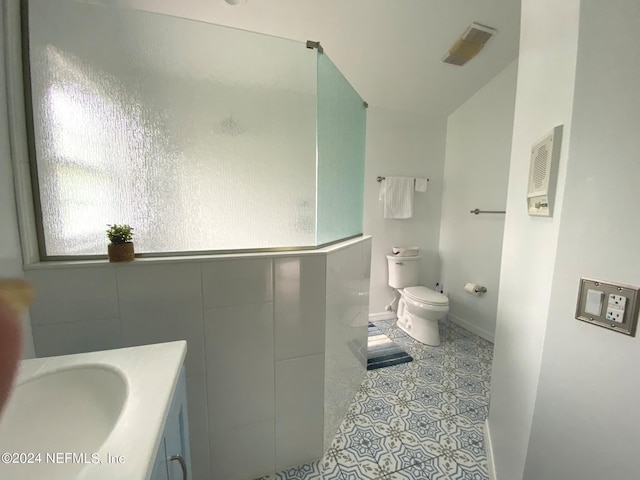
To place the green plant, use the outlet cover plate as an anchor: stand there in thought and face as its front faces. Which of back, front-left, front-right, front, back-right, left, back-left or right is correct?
front

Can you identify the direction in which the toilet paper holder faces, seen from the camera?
facing the viewer and to the left of the viewer

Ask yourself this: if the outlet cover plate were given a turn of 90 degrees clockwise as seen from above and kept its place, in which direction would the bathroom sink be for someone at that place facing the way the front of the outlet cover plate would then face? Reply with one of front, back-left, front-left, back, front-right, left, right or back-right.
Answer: left

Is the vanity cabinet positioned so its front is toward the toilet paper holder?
no

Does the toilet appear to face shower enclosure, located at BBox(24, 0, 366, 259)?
no

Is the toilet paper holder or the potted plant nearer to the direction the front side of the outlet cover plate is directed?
the potted plant

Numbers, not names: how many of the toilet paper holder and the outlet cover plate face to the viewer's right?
0

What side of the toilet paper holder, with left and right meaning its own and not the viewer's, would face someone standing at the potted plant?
front

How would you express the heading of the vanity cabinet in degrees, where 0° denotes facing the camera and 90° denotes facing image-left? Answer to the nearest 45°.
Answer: approximately 315°

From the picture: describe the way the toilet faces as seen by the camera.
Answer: facing the viewer and to the right of the viewer

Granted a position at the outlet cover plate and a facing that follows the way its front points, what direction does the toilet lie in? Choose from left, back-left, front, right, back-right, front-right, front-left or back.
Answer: right

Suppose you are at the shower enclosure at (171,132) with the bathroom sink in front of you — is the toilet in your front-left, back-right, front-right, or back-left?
back-left

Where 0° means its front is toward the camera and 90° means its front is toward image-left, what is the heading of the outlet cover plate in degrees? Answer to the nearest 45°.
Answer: approximately 45°

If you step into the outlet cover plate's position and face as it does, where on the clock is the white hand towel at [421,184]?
The white hand towel is roughly at 3 o'clock from the outlet cover plate.

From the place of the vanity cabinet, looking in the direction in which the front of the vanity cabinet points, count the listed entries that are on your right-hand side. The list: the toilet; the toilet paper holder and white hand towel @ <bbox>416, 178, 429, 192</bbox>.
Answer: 0

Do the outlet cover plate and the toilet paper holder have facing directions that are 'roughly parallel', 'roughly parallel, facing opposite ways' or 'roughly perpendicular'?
roughly parallel

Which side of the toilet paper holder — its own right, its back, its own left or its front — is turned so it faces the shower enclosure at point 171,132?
front

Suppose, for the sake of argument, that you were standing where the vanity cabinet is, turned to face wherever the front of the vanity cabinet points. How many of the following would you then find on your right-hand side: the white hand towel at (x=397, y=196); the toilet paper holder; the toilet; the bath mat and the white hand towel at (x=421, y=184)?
0
